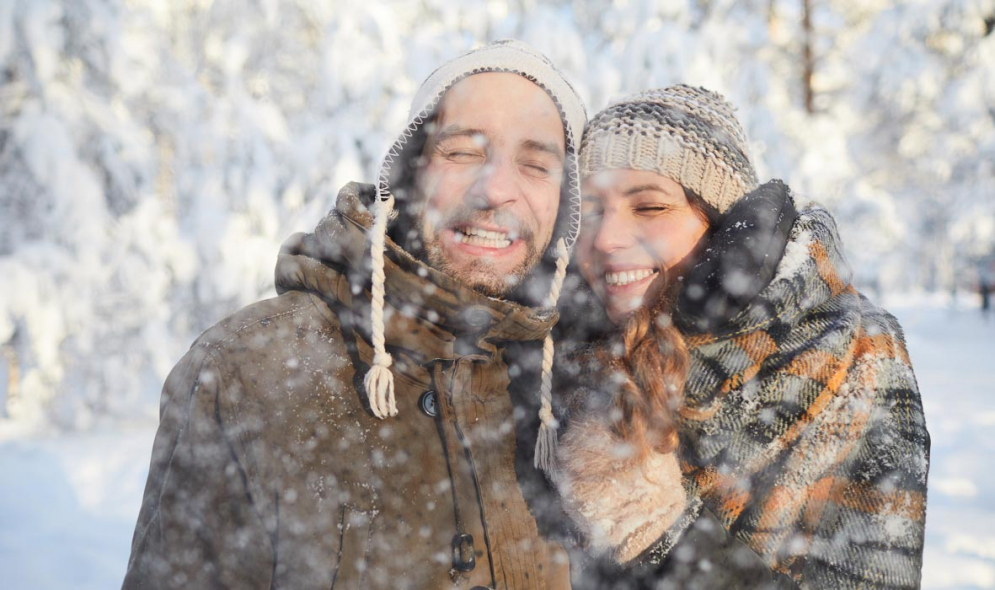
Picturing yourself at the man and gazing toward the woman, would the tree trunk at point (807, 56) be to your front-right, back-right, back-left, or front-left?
front-left

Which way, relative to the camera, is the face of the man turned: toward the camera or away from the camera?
toward the camera

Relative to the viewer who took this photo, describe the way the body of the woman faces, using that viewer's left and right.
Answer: facing the viewer and to the left of the viewer

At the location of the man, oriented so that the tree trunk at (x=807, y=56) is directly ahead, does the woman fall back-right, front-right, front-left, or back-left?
front-right

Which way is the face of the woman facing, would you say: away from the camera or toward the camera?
toward the camera

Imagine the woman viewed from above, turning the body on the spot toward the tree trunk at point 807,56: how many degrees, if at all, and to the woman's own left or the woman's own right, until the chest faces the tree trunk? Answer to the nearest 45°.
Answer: approximately 135° to the woman's own right

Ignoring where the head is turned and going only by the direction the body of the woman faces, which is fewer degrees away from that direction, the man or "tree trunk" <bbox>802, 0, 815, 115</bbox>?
the man
